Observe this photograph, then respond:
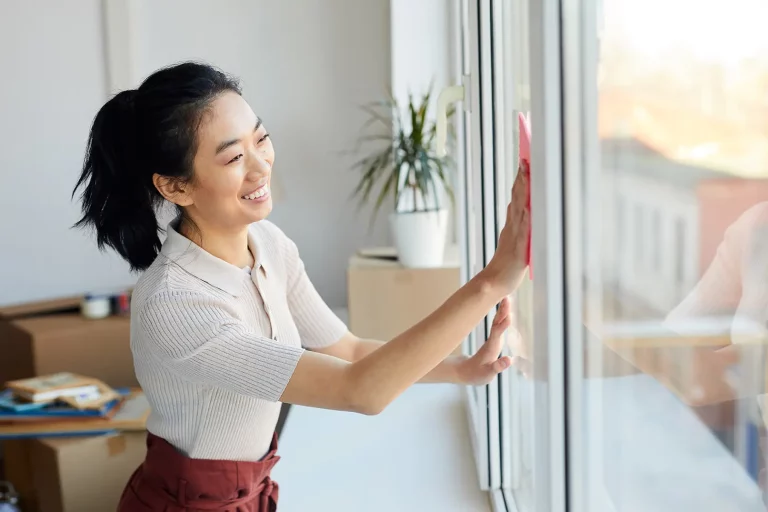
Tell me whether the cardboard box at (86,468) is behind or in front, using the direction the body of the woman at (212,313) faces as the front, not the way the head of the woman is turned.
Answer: behind

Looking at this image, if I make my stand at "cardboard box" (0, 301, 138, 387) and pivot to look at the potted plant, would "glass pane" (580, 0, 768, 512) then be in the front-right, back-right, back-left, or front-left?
front-right

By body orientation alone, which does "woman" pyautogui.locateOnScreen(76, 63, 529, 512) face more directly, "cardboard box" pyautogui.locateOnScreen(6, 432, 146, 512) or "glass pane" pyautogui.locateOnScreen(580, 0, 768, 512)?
the glass pane

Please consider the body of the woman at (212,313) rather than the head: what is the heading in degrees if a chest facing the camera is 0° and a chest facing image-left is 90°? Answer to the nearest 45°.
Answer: approximately 315°
